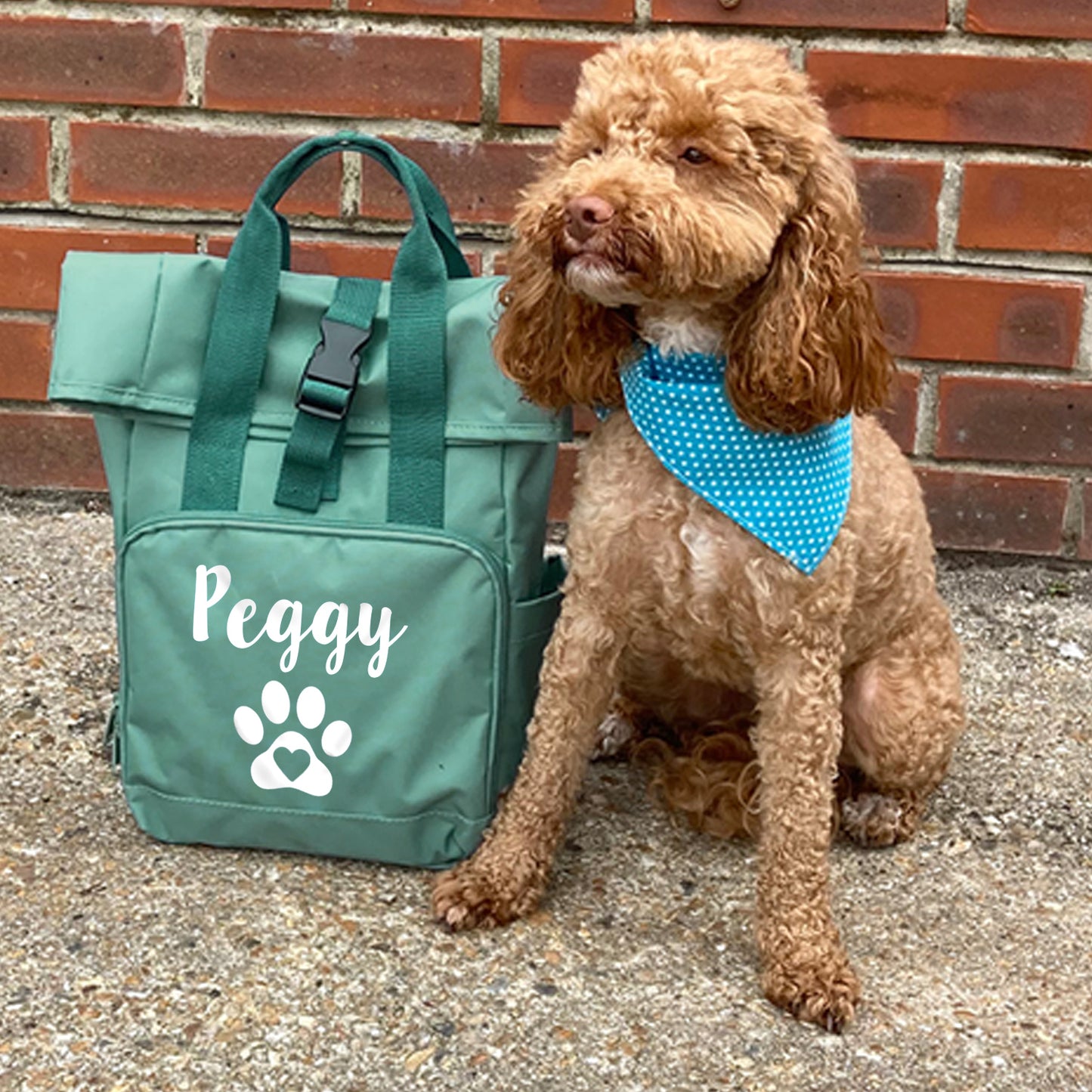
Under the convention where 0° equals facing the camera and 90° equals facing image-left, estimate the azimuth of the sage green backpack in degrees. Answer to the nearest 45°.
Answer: approximately 0°

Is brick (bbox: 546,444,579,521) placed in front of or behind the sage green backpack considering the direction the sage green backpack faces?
behind
